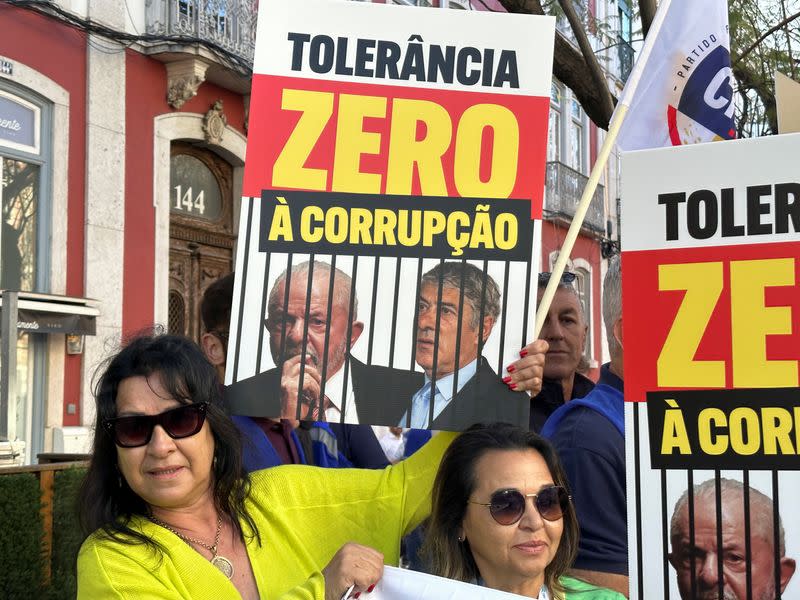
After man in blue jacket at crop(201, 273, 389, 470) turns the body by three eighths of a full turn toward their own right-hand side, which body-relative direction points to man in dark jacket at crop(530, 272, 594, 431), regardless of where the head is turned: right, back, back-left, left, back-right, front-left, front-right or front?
back-right

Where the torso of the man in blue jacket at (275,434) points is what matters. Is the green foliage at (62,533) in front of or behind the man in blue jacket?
behind

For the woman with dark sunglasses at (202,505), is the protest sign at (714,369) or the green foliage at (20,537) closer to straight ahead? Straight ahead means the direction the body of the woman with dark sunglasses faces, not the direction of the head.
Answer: the protest sign

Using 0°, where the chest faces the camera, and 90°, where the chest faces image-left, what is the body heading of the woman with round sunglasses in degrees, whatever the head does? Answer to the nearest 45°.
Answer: approximately 315°

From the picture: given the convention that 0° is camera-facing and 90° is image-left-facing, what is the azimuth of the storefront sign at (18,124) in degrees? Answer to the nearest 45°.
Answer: approximately 315°

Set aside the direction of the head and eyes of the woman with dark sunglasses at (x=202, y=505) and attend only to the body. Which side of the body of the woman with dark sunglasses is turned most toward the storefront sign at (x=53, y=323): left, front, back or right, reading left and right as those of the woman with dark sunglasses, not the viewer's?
back

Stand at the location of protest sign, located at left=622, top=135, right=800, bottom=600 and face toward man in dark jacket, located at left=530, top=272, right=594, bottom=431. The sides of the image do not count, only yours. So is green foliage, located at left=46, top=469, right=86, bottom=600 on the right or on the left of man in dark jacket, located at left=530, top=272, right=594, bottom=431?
left

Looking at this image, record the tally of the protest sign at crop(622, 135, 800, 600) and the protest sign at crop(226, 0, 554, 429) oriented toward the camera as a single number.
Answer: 2
